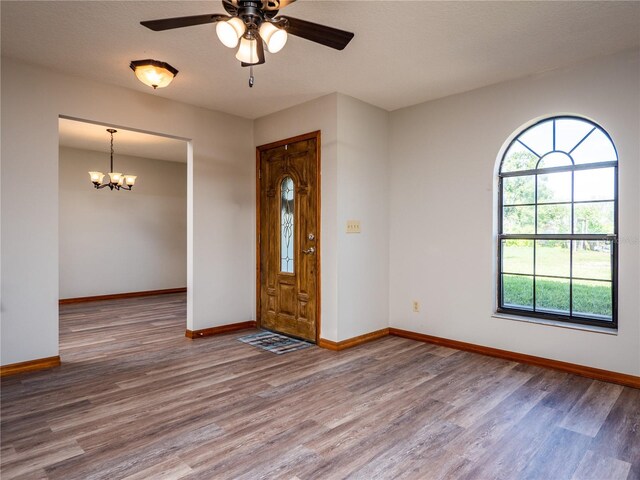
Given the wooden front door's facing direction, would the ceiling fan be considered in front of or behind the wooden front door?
in front

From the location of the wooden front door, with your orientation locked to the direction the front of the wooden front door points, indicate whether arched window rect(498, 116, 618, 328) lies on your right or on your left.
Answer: on your left

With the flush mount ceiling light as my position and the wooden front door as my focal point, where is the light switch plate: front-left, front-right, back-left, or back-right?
front-right

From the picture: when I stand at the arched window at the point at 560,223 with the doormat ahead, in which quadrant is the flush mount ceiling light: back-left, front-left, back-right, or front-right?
front-left

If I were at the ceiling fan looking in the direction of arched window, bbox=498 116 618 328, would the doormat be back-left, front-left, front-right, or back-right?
front-left

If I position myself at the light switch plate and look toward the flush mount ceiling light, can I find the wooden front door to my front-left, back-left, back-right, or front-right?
front-right

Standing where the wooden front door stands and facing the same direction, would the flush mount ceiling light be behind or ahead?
ahead

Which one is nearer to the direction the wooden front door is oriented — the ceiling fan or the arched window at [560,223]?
the ceiling fan

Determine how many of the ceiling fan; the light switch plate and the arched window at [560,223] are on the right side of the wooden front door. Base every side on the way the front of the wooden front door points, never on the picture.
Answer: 0

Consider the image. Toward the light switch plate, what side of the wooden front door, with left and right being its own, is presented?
left
